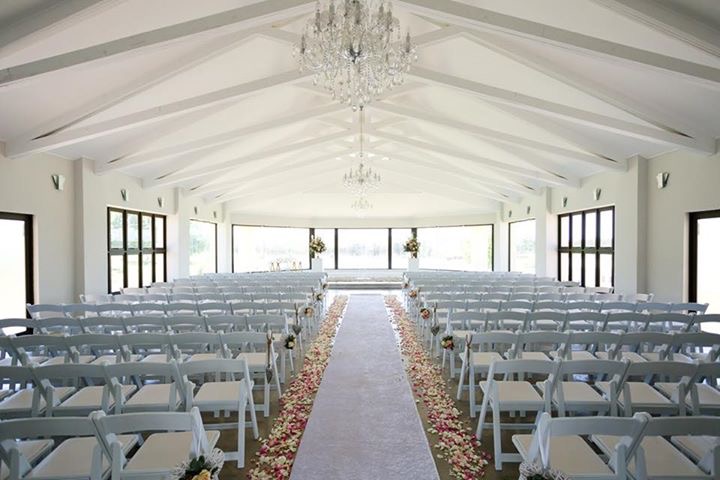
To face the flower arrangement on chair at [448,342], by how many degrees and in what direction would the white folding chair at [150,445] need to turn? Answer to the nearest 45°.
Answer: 0° — it already faces it

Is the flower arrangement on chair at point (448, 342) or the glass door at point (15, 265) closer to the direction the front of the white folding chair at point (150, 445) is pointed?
the flower arrangement on chair

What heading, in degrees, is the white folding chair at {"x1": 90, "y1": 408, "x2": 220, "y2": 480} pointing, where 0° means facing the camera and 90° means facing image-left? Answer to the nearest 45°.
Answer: approximately 225°

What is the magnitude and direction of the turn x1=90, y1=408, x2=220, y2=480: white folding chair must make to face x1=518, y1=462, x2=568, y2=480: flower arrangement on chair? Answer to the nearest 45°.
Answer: approximately 90° to its right

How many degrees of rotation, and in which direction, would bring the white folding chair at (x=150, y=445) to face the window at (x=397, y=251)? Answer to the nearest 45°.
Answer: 0° — it already faces it
